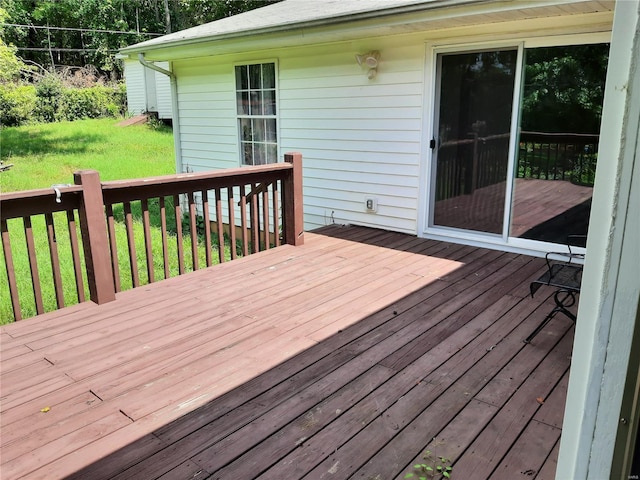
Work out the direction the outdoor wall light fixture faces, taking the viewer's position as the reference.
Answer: facing the viewer and to the left of the viewer

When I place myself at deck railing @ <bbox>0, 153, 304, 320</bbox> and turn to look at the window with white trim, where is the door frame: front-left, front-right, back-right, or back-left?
front-right

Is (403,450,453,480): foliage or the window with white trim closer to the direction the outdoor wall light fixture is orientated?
the foliage

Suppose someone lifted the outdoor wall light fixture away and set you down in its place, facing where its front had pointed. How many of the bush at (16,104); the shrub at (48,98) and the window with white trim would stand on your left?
0

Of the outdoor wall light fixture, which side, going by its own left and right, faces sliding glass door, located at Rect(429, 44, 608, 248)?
left

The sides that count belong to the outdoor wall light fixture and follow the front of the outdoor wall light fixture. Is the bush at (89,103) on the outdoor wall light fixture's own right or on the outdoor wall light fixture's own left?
on the outdoor wall light fixture's own right

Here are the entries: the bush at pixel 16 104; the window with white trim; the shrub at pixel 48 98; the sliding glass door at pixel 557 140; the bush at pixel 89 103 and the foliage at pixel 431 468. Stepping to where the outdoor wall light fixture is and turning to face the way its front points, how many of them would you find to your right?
4

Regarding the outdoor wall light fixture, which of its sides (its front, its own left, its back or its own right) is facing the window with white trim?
right

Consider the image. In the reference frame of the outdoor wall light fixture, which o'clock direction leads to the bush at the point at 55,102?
The bush is roughly at 3 o'clock from the outdoor wall light fixture.

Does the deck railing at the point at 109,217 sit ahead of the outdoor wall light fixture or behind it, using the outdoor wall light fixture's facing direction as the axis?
ahead

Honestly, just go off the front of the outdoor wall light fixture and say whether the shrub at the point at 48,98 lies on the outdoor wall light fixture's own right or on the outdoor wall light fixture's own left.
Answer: on the outdoor wall light fixture's own right

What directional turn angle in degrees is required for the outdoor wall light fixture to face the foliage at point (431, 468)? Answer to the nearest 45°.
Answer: approximately 45° to its left

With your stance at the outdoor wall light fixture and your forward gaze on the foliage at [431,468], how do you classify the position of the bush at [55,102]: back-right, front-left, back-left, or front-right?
back-right

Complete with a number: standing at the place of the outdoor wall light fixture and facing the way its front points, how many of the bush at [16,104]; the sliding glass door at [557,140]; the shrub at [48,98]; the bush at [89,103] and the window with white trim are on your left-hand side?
1
